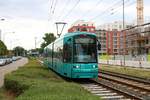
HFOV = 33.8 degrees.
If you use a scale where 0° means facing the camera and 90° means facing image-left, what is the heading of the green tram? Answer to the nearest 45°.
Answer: approximately 315°
